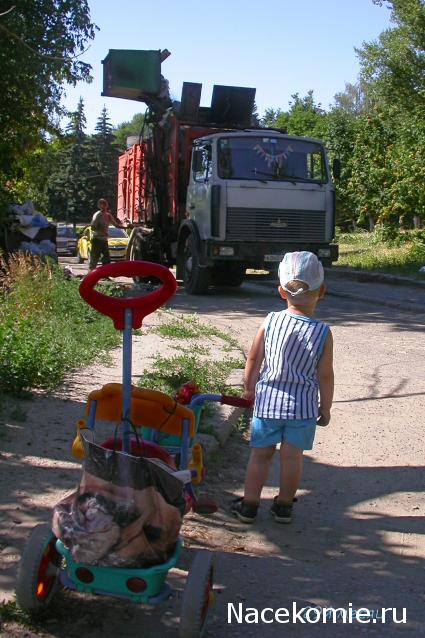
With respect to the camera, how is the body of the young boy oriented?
away from the camera

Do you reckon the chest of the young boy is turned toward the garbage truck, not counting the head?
yes

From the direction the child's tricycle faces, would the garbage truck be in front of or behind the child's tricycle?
in front

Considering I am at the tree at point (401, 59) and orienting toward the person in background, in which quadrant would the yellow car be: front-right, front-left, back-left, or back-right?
front-right

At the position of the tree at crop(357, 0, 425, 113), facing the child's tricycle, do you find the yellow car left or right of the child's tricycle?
right

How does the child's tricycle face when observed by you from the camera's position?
facing away from the viewer and to the right of the viewer

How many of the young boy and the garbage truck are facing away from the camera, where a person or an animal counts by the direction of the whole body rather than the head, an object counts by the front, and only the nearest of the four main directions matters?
1

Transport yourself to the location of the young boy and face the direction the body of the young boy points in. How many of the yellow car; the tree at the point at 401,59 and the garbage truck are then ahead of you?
3

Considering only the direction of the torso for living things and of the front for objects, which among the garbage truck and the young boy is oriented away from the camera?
the young boy

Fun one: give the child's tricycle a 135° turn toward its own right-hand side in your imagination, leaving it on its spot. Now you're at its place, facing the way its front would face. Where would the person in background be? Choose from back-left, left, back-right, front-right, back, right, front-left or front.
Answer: back

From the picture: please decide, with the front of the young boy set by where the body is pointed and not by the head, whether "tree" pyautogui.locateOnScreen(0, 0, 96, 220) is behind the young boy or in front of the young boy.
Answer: in front

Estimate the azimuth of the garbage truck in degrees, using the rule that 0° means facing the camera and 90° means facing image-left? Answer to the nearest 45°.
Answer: approximately 315°

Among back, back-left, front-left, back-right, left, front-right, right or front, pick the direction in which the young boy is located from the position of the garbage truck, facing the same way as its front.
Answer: front-right

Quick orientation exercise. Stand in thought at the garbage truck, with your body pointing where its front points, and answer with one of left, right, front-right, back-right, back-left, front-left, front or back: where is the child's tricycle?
front-right

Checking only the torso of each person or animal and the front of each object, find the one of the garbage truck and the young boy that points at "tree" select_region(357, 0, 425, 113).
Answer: the young boy

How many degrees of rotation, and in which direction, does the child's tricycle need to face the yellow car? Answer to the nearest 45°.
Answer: approximately 45° to its left

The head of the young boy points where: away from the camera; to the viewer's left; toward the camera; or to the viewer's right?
away from the camera
